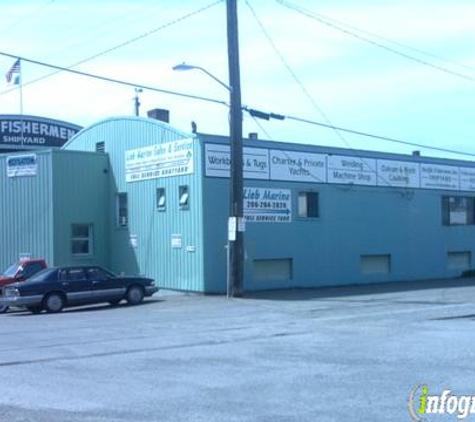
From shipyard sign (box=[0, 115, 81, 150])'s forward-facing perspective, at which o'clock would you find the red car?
The red car is roughly at 12 o'clock from the shipyard sign.

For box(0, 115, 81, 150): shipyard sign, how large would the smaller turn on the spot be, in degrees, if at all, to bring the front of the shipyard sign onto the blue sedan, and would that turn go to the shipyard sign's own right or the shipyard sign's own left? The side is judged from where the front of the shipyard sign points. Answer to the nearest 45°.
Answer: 0° — it already faces it

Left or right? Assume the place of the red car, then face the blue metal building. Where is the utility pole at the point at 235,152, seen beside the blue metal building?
right
